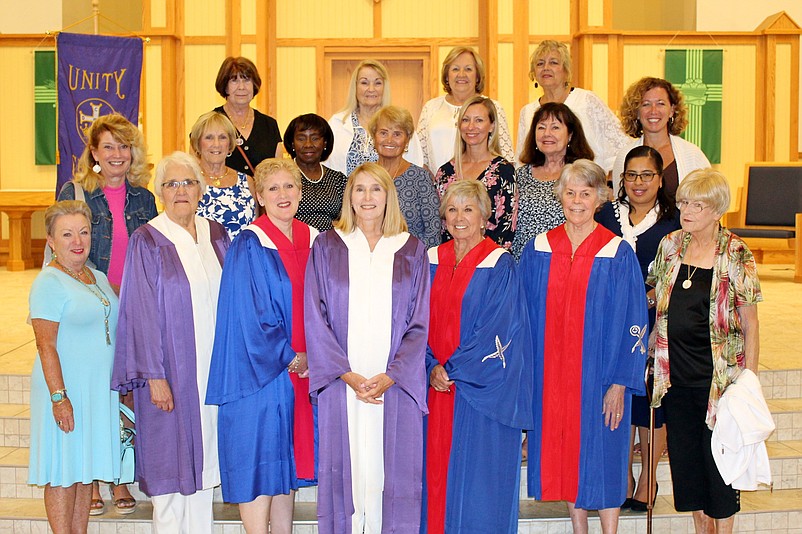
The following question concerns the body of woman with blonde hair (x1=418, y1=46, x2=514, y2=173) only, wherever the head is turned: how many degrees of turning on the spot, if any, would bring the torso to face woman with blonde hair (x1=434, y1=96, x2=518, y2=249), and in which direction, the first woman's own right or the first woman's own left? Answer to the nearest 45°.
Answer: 0° — they already face them

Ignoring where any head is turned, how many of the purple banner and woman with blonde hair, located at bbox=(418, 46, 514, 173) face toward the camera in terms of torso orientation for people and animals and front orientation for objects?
2

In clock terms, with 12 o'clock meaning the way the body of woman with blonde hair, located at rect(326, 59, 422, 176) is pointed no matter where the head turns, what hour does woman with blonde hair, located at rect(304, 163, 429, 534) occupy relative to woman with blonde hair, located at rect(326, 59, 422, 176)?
woman with blonde hair, located at rect(304, 163, 429, 534) is roughly at 12 o'clock from woman with blonde hair, located at rect(326, 59, 422, 176).

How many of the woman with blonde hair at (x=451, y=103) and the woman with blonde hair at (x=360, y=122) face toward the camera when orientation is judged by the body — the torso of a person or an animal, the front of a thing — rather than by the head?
2

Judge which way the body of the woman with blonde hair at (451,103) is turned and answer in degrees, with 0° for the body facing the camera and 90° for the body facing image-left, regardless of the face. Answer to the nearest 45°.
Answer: approximately 0°
